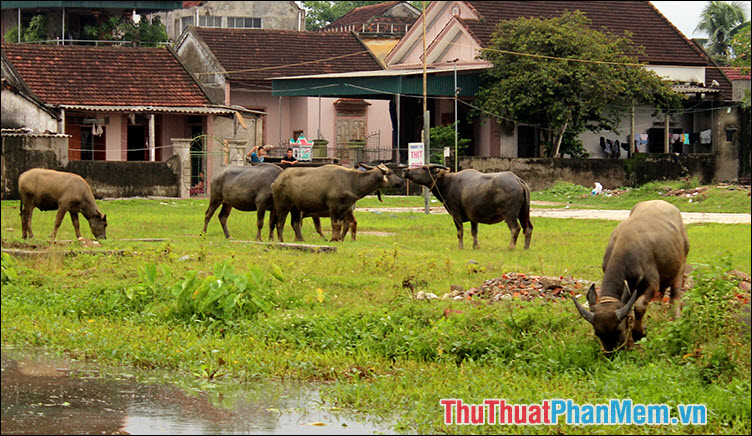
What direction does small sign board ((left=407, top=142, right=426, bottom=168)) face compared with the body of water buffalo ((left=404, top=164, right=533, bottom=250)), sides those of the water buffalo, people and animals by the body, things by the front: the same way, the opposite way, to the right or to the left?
to the left

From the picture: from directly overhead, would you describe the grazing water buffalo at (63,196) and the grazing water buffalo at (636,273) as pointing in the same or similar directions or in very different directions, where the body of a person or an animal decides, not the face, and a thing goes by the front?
very different directions

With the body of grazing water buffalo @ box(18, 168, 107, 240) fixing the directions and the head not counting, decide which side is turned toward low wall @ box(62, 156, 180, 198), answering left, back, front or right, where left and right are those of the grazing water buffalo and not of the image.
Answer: left

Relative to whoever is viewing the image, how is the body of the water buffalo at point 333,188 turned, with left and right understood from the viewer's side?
facing to the right of the viewer

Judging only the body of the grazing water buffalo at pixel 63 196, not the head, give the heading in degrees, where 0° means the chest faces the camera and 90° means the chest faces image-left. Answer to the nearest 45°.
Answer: approximately 270°

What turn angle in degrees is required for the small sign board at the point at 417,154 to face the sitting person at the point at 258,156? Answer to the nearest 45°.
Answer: approximately 45° to its right

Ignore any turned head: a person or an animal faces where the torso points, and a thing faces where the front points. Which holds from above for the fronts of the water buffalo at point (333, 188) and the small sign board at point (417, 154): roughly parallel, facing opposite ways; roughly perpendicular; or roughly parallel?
roughly perpendicular

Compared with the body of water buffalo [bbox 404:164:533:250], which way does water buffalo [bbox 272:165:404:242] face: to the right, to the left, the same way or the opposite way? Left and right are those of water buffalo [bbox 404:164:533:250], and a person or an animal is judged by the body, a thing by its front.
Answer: the opposite way

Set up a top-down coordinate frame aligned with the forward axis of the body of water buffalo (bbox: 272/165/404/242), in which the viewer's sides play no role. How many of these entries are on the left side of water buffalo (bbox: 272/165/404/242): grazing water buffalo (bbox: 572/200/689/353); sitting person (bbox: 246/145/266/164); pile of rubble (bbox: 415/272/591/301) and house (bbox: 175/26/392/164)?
2

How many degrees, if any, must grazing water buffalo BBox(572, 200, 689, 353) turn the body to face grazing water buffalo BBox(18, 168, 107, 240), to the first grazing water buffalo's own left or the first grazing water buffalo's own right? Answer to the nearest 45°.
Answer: approximately 90° to the first grazing water buffalo's own right

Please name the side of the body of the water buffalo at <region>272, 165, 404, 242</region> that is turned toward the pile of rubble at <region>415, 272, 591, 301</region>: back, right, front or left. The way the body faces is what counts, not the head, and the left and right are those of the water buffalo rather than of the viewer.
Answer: right

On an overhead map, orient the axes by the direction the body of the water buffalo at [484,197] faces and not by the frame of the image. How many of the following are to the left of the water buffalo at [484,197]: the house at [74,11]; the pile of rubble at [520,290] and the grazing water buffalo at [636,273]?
2
